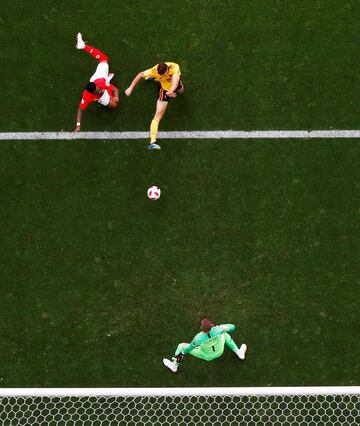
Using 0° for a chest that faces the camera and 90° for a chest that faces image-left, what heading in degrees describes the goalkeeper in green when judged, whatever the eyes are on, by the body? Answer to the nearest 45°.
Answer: approximately 180°
